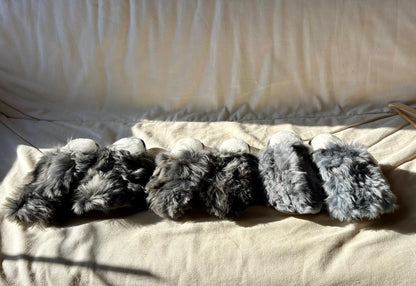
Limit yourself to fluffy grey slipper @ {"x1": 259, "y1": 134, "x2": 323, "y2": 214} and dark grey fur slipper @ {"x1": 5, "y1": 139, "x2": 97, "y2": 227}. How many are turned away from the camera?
0

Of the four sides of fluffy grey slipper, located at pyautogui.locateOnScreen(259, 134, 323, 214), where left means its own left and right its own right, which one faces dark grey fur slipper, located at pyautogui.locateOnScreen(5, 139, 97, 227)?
right

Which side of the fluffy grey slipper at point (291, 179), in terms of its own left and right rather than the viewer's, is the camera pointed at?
front

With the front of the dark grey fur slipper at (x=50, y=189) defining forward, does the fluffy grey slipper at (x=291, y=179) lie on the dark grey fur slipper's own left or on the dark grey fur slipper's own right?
on the dark grey fur slipper's own left

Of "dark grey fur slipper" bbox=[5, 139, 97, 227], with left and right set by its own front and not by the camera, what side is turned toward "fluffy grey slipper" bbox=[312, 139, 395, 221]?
left

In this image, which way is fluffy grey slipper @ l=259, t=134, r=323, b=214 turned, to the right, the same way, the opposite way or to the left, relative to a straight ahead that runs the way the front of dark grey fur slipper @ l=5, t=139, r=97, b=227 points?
the same way

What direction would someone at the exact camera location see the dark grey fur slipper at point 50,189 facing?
facing the viewer and to the left of the viewer
